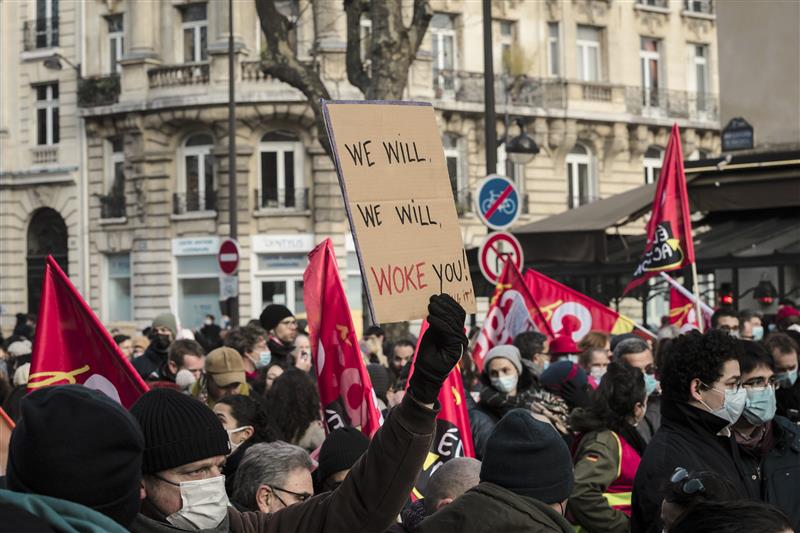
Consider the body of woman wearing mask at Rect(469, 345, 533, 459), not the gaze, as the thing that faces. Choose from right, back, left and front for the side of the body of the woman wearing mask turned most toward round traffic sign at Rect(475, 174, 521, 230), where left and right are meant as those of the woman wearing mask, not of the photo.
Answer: back

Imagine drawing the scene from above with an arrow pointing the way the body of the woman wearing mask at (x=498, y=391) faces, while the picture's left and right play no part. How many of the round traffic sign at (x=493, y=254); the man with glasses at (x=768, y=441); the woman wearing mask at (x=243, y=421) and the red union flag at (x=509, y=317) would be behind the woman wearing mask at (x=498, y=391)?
2

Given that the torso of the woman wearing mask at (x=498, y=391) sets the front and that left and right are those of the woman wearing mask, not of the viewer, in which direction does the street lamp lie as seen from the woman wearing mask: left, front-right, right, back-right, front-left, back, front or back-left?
back

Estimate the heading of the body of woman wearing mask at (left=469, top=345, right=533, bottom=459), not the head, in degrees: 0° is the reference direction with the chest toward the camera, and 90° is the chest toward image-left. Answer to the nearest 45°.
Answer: approximately 0°

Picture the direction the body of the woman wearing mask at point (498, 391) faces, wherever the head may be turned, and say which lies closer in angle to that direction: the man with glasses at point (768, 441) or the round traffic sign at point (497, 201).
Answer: the man with glasses

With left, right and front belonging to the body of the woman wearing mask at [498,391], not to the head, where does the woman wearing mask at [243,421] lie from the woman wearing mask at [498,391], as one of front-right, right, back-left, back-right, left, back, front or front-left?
front-right

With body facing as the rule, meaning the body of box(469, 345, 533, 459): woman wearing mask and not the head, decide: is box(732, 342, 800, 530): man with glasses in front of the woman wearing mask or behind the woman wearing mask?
in front

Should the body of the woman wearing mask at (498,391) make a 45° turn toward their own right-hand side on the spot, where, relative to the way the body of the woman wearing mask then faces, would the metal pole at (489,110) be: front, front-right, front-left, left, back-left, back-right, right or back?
back-right

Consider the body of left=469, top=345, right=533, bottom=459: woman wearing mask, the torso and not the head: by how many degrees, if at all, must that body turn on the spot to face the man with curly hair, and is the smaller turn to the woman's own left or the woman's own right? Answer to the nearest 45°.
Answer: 0° — they already face them

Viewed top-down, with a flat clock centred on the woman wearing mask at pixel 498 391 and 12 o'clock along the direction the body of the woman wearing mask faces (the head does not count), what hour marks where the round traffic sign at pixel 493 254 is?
The round traffic sign is roughly at 6 o'clock from the woman wearing mask.
